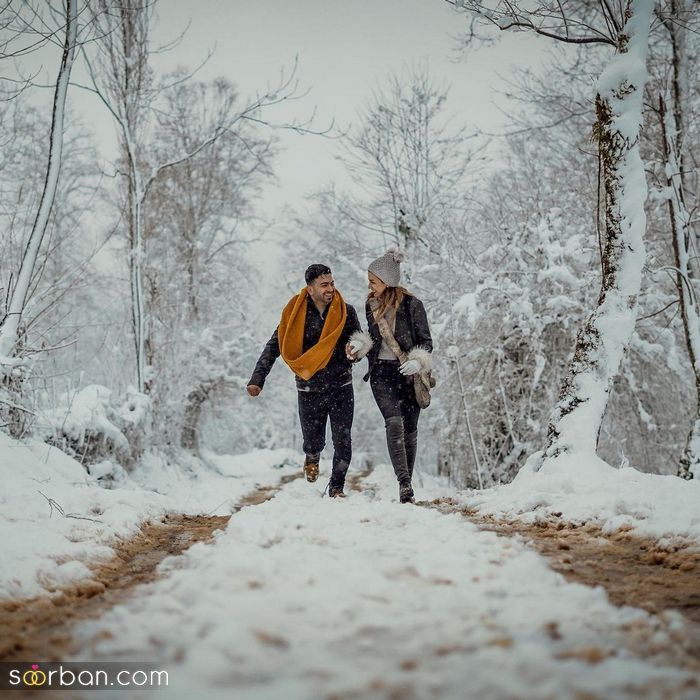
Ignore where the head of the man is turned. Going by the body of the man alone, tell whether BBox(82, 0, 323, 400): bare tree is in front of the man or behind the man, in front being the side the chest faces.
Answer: behind

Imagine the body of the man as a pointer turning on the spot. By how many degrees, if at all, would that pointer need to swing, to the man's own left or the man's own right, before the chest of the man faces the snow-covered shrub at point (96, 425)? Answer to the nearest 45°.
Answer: approximately 135° to the man's own right

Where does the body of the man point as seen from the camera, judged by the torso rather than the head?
toward the camera

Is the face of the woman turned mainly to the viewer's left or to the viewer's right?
to the viewer's left

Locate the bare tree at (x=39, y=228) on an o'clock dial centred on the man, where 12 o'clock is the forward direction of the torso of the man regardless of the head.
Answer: The bare tree is roughly at 3 o'clock from the man.

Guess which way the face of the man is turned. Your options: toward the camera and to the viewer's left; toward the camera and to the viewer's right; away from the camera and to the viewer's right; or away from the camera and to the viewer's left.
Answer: toward the camera and to the viewer's right
